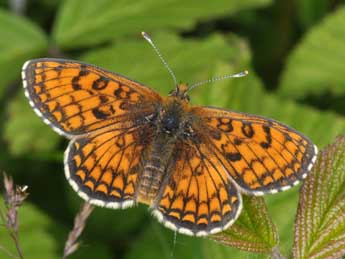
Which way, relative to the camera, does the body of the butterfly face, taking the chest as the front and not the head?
away from the camera

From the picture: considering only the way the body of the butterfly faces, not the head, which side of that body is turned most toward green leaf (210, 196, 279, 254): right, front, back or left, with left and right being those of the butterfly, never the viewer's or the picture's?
back

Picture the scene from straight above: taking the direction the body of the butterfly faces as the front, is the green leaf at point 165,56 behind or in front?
in front

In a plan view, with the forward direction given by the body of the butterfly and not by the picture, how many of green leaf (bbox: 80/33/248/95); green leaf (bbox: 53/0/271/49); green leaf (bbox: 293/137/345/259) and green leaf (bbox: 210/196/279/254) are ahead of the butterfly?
2

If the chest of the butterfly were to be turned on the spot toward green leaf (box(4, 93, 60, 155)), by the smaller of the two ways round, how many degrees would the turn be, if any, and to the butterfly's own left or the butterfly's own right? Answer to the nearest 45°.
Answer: approximately 45° to the butterfly's own left

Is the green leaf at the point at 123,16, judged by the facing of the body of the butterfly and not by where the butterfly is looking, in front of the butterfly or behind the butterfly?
in front

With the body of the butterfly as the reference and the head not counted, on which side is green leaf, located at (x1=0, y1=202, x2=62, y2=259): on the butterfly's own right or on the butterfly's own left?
on the butterfly's own left

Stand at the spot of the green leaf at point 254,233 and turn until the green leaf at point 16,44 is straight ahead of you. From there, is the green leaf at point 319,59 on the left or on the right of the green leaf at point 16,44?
right

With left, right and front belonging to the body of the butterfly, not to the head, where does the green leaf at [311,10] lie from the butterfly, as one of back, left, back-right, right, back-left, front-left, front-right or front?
front-right
